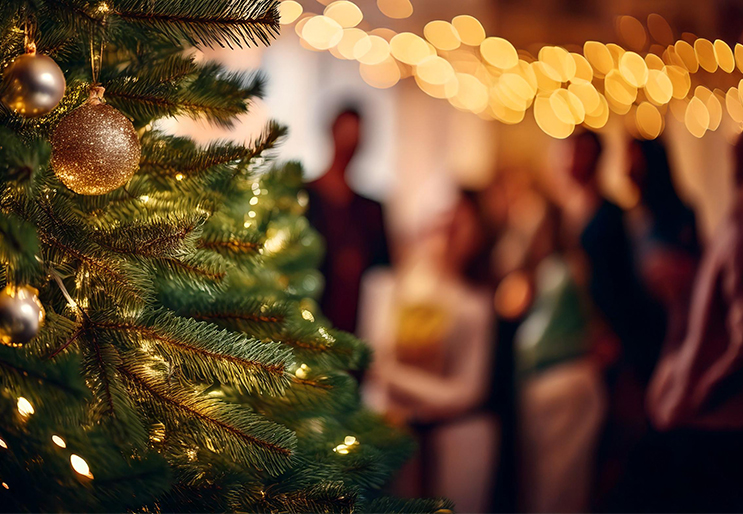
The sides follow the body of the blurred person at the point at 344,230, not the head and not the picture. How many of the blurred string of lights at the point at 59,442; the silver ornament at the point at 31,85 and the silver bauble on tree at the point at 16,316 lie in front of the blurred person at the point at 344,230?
3

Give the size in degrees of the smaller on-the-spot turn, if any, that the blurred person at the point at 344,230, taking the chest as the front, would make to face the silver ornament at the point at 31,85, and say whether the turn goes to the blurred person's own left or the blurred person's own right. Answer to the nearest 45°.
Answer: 0° — they already face it

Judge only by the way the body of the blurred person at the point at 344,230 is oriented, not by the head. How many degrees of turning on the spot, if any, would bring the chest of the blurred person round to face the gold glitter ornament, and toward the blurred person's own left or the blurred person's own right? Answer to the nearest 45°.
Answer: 0° — they already face it

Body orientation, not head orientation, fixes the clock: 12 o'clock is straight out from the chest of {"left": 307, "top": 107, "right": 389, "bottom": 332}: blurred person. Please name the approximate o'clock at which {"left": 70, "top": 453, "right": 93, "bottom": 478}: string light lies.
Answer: The string light is roughly at 12 o'clock from the blurred person.

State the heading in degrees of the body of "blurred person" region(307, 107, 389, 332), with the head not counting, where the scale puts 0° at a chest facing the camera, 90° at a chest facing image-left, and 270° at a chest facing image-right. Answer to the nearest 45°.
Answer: approximately 0°

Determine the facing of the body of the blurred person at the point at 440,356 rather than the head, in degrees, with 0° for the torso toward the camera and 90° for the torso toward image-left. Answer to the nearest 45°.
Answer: approximately 45°

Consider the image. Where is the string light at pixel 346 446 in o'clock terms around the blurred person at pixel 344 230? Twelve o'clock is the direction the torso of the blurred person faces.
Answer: The string light is roughly at 12 o'clock from the blurred person.

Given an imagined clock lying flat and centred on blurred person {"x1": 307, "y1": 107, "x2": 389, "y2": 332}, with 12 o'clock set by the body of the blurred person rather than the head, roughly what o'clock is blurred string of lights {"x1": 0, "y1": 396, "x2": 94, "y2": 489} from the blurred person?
The blurred string of lights is roughly at 12 o'clock from the blurred person.
